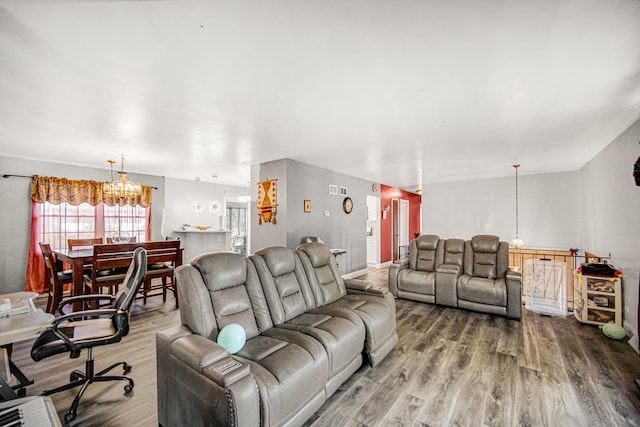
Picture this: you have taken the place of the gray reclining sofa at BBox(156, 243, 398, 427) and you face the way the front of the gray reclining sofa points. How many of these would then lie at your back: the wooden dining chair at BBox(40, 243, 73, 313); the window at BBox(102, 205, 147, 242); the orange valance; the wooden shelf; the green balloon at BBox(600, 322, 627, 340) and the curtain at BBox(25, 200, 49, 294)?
4

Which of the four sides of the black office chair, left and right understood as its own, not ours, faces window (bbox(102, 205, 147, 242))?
right

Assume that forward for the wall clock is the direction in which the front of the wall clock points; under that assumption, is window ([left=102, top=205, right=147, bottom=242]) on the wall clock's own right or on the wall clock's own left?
on the wall clock's own right

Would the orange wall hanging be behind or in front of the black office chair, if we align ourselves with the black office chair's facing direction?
behind

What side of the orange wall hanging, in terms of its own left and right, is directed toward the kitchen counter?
right

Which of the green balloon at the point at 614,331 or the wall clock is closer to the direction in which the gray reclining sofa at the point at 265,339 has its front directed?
the green balloon

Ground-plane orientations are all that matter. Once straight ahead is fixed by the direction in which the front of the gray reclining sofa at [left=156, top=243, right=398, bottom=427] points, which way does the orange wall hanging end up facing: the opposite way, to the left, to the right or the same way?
to the right

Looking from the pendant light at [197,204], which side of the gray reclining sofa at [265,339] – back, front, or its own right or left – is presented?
back

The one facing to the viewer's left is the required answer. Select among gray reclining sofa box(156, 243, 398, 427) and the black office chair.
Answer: the black office chair

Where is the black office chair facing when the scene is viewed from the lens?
facing to the left of the viewer

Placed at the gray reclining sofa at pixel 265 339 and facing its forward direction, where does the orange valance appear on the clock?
The orange valance is roughly at 6 o'clock from the gray reclining sofa.

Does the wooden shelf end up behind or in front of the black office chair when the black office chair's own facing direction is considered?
behind

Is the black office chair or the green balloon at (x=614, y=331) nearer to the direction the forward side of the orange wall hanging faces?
the black office chair

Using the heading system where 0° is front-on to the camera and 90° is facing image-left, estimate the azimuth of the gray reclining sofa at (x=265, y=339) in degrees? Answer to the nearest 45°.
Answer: approximately 315°
